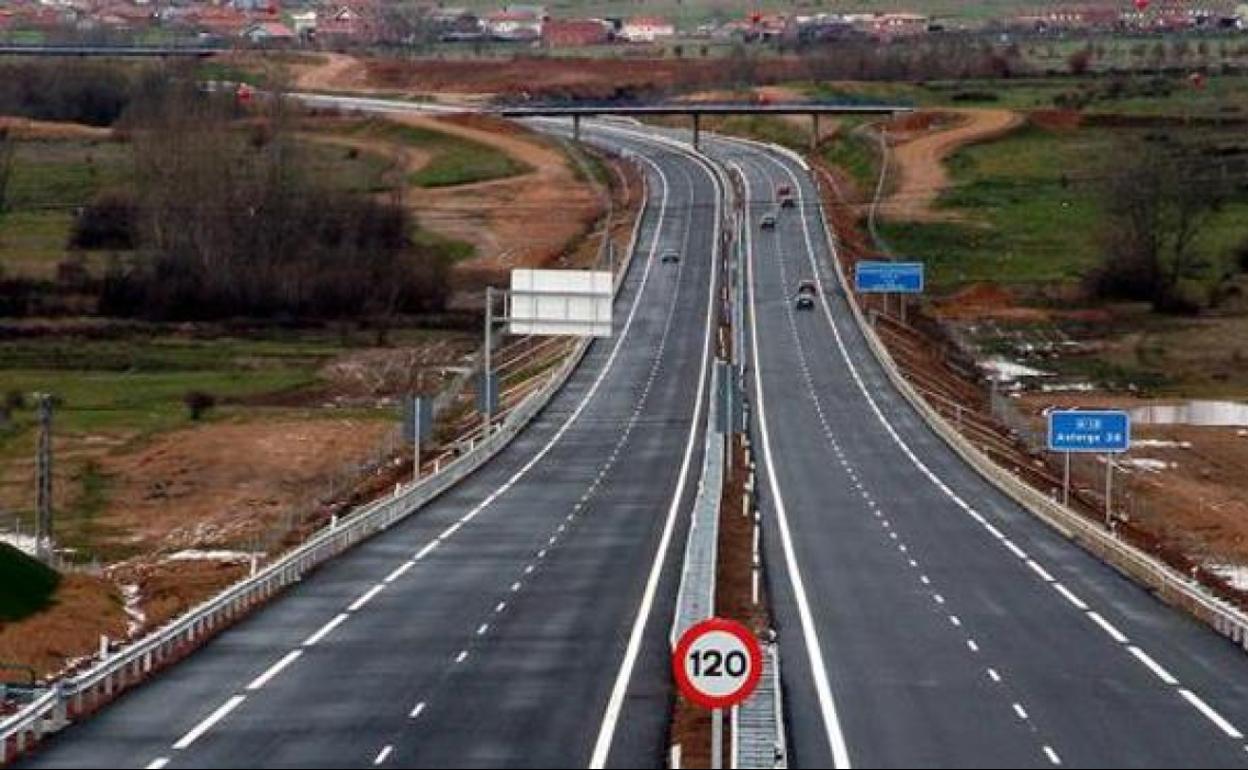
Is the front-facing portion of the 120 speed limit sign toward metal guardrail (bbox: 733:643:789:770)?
no

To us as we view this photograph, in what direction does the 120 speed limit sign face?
facing the viewer
